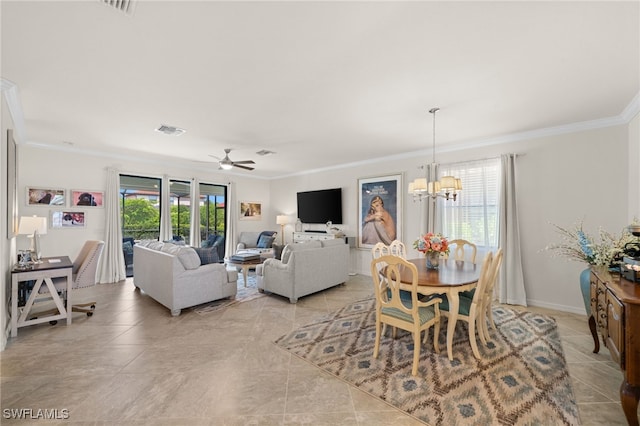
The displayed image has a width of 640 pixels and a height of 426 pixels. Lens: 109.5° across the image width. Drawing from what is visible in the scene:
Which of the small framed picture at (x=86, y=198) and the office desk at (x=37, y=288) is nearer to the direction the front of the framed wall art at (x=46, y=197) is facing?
the office desk

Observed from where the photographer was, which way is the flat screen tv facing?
facing the viewer and to the left of the viewer

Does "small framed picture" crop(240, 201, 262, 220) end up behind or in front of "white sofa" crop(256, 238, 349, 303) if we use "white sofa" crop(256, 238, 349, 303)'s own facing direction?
in front

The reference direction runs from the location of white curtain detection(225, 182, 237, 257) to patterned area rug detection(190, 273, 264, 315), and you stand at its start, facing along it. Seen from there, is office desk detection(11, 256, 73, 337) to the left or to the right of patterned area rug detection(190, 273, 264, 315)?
right

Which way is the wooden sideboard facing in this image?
to the viewer's left

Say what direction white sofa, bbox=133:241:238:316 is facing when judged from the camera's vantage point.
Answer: facing away from the viewer and to the right of the viewer

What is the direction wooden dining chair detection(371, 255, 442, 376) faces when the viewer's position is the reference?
facing away from the viewer and to the right of the viewer

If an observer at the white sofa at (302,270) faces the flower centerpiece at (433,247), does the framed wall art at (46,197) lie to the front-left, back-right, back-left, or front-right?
back-right

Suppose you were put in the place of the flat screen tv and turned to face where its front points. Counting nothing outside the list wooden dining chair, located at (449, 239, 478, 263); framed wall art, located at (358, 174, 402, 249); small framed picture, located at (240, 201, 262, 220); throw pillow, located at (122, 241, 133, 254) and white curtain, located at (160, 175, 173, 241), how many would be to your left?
2

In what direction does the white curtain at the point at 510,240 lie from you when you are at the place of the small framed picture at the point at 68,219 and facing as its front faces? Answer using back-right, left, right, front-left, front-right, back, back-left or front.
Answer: front-left

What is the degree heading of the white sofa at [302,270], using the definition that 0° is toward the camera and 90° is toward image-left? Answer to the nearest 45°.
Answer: approximately 135°

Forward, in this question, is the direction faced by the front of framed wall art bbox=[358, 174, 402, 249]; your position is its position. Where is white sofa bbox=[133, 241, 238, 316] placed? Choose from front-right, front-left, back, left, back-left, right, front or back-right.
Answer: front
